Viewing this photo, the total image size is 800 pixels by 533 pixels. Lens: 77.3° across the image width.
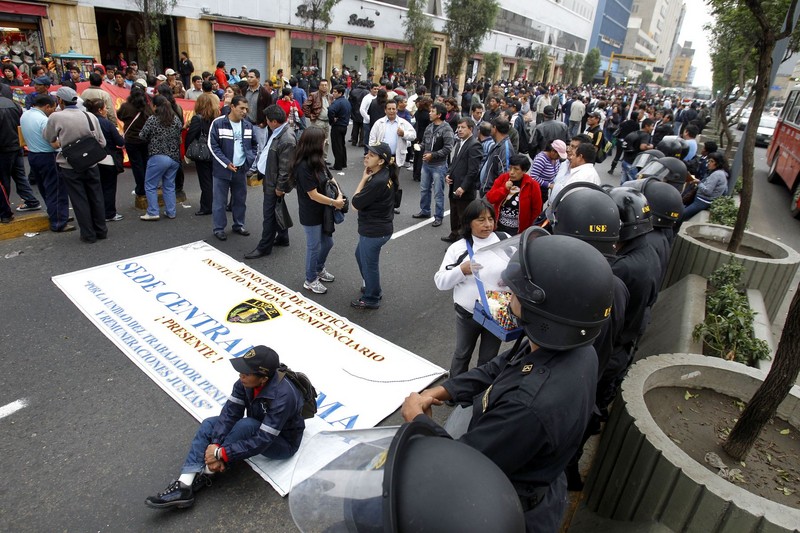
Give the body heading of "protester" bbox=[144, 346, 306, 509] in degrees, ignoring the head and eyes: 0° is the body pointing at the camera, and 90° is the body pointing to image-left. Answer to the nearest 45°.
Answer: approximately 45°

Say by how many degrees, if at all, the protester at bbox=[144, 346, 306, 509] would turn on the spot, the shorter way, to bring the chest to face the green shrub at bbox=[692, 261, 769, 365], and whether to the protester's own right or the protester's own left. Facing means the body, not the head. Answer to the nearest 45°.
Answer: approximately 135° to the protester's own left

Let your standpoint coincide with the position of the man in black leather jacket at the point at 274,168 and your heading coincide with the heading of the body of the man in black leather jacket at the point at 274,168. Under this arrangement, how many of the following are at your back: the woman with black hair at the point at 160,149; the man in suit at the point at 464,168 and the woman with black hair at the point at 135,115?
1

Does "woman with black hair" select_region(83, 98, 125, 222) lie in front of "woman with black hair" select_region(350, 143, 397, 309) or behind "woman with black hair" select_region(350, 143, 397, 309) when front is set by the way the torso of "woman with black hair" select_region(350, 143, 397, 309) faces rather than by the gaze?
in front

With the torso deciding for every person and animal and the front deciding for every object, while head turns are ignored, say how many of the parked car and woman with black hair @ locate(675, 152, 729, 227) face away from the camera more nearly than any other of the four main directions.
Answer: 1

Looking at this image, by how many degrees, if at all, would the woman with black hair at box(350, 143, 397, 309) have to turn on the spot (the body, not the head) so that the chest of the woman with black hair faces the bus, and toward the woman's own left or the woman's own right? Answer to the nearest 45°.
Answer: approximately 135° to the woman's own right

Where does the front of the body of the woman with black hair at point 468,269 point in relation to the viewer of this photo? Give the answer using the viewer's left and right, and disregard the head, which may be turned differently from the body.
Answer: facing the viewer and to the right of the viewer

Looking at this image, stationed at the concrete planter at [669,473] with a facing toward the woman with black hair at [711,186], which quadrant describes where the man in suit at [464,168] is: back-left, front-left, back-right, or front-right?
front-left

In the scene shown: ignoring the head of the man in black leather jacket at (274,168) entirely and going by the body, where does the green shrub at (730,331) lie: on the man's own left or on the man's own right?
on the man's own left
